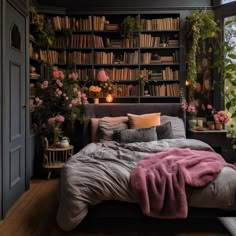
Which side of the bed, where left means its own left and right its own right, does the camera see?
front

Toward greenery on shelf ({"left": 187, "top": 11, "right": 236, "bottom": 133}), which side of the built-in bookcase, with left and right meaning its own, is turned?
left

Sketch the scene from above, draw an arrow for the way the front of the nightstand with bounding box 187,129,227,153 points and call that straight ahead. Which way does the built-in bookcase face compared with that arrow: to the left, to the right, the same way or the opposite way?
the same way

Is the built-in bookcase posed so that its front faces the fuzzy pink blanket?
yes

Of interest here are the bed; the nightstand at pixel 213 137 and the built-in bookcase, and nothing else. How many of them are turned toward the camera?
3

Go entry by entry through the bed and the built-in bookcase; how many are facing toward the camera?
2

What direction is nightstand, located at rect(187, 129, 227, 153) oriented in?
toward the camera

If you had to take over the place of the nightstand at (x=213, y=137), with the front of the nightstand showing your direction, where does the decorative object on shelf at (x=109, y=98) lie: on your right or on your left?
on your right

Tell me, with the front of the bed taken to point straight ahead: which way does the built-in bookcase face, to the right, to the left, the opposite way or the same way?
the same way

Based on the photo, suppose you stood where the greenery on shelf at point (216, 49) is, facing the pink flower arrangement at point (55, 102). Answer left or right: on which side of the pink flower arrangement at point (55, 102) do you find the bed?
left

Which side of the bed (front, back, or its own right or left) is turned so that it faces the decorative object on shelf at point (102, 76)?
back
